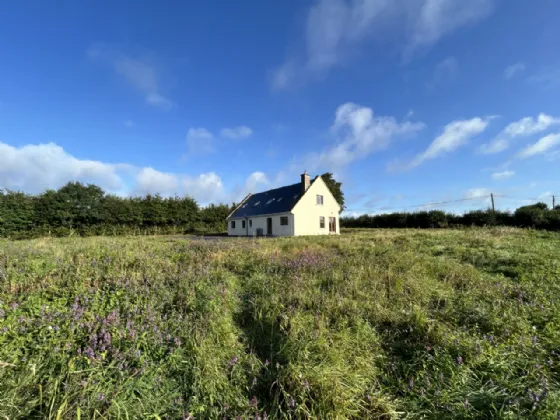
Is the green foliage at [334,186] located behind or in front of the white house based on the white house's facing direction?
behind

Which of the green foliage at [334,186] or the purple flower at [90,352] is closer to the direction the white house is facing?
the purple flower

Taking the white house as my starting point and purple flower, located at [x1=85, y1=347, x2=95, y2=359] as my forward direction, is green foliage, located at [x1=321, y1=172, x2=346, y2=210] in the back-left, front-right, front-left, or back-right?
back-left

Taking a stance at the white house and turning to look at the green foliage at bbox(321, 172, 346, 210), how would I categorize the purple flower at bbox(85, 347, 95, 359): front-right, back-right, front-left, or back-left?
back-right

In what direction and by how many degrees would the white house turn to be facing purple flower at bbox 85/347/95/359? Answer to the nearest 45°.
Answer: approximately 45° to its left

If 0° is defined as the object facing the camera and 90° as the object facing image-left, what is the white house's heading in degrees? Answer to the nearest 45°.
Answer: approximately 45°
